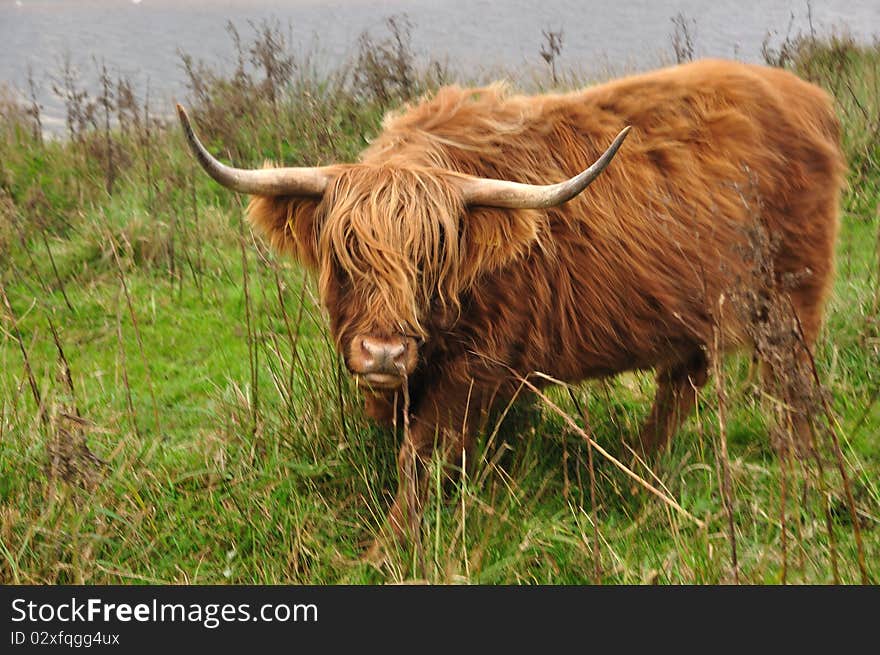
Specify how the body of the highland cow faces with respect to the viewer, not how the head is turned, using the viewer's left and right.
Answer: facing the viewer and to the left of the viewer
